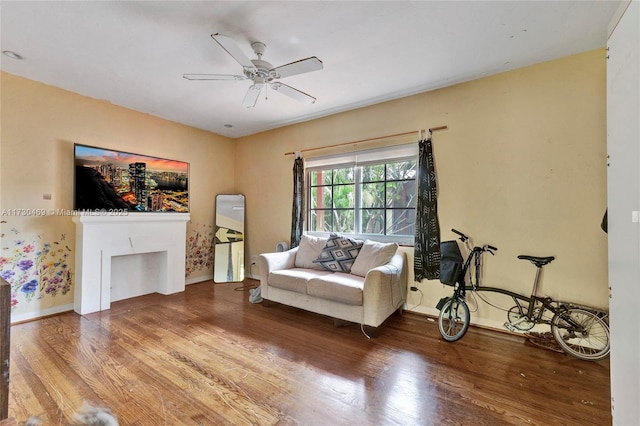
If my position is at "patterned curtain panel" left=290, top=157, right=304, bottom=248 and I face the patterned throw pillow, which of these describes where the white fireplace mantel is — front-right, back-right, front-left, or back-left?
back-right

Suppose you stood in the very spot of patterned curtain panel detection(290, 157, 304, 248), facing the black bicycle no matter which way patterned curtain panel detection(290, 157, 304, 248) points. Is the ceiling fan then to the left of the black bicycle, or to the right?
right

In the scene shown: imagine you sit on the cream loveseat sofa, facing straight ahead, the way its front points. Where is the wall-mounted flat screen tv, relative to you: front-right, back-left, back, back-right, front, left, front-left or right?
front-right

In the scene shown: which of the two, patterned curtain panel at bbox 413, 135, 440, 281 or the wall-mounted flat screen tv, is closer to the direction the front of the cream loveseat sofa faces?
the wall-mounted flat screen tv

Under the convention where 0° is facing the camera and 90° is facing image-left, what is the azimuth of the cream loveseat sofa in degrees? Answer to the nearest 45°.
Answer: approximately 45°

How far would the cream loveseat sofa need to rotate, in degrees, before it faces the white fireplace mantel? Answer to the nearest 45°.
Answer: approximately 45° to its right

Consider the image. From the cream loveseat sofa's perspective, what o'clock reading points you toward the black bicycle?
The black bicycle is roughly at 8 o'clock from the cream loveseat sofa.

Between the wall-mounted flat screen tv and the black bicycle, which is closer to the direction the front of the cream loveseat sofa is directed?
the wall-mounted flat screen tv
